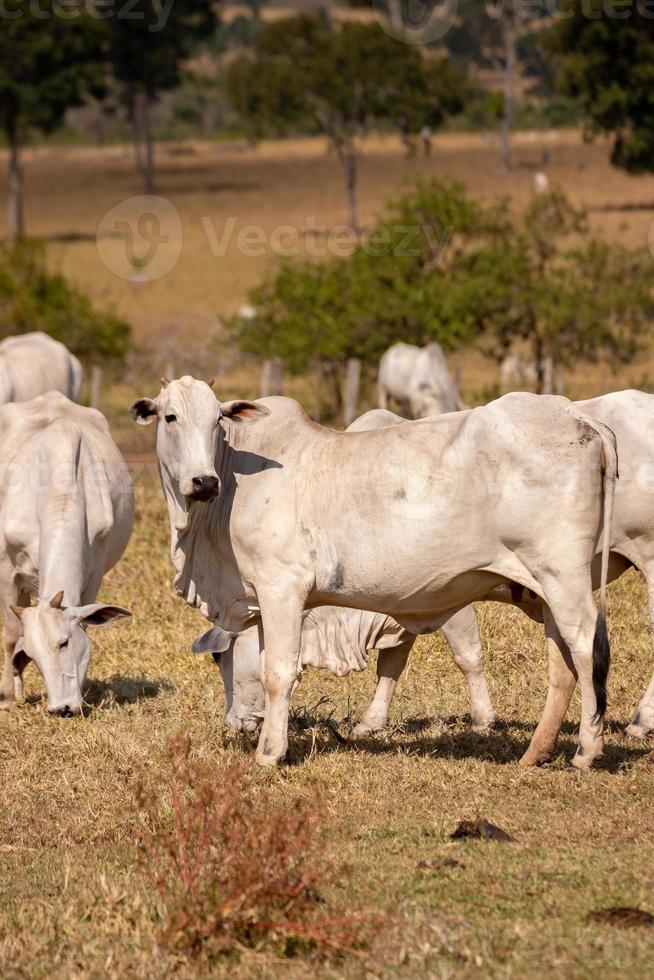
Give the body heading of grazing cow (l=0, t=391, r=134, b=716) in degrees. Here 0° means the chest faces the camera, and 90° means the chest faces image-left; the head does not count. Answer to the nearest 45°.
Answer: approximately 0°

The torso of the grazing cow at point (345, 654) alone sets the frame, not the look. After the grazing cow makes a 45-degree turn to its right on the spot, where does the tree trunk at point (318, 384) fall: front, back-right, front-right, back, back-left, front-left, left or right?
front-right

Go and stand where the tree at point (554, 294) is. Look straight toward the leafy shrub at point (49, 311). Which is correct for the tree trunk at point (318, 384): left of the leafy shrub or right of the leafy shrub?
left

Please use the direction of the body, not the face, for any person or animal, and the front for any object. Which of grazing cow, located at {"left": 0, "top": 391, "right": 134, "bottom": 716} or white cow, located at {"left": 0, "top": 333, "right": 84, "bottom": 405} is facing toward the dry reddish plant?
the grazing cow

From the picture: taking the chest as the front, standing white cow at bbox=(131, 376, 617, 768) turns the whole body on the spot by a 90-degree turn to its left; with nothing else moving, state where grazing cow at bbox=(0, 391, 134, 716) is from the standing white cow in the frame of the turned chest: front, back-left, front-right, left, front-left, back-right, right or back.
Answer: back-right

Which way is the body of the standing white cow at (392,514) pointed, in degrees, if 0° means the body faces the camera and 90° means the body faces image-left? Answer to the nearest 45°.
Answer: approximately 90°

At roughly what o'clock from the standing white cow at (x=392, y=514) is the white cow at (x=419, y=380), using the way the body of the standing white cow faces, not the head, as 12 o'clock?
The white cow is roughly at 3 o'clock from the standing white cow.

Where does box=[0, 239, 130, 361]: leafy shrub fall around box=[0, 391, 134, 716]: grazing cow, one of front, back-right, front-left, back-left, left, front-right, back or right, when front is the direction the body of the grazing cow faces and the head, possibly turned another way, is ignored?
back

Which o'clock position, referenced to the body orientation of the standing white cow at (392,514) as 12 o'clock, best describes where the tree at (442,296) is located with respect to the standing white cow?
The tree is roughly at 3 o'clock from the standing white cow.

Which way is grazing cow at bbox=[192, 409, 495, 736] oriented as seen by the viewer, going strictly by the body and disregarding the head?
to the viewer's left

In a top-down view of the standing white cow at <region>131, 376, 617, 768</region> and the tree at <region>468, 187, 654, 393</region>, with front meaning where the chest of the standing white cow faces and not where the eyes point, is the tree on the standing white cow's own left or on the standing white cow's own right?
on the standing white cow's own right

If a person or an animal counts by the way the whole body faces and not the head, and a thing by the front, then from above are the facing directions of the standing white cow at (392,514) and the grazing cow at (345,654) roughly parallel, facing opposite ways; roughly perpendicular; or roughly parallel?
roughly parallel

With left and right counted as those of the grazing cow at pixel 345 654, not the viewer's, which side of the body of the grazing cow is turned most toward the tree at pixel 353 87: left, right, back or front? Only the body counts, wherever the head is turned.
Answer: right
